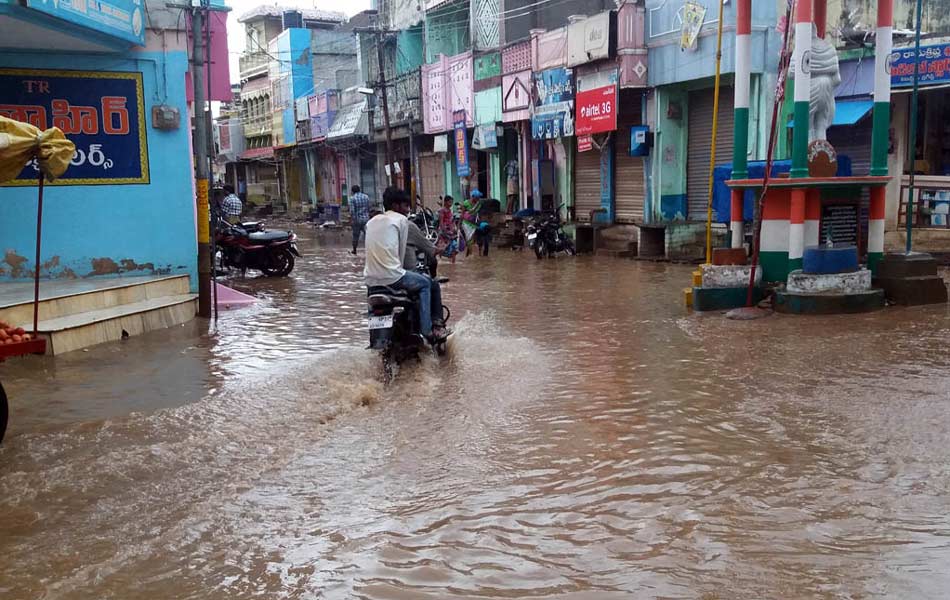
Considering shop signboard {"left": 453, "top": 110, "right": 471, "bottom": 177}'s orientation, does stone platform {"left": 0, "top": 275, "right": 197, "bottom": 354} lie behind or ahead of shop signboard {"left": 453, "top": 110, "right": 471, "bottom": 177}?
ahead

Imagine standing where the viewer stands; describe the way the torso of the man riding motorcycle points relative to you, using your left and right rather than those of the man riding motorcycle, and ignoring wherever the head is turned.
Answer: facing away from the viewer and to the right of the viewer

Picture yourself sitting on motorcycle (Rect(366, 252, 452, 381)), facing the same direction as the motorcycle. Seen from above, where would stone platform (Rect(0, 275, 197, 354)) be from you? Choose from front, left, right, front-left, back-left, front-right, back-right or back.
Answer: left

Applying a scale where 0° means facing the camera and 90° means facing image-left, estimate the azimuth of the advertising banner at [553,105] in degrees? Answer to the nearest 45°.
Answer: approximately 45°

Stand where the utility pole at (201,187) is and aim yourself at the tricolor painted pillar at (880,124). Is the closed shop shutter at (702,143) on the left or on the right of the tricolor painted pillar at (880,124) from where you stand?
left

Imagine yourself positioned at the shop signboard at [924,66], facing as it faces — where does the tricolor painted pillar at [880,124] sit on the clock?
The tricolor painted pillar is roughly at 12 o'clock from the shop signboard.

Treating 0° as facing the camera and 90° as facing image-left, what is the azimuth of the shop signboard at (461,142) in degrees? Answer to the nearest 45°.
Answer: approximately 45°

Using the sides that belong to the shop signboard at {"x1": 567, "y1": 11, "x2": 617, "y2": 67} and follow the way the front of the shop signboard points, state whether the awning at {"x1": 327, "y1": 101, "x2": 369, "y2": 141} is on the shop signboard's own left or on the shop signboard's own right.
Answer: on the shop signboard's own right
